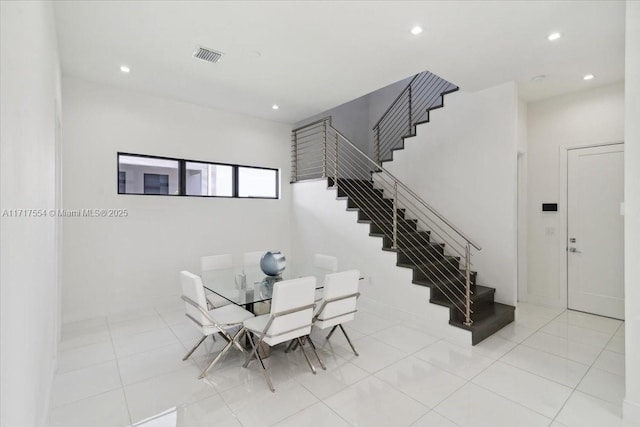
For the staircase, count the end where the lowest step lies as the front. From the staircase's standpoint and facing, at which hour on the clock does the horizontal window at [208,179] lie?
The horizontal window is roughly at 4 o'clock from the staircase.

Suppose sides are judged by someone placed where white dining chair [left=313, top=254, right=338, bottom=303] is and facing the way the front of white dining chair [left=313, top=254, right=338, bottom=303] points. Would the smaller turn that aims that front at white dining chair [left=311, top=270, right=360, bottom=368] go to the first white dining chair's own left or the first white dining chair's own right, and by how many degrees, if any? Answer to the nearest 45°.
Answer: approximately 45° to the first white dining chair's own left

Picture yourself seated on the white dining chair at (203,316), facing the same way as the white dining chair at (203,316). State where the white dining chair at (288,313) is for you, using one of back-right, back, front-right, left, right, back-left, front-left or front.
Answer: right

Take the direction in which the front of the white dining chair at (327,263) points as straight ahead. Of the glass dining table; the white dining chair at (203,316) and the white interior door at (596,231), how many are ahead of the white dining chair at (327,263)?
2

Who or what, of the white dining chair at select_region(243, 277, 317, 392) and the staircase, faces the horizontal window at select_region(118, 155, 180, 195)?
the white dining chair

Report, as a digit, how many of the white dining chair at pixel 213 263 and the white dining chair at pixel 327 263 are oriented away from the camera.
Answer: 0

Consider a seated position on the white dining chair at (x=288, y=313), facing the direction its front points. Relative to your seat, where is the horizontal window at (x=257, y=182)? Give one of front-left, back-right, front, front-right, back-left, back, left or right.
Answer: front-right

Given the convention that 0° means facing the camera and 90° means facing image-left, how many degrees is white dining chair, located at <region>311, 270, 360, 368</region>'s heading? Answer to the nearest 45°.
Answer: approximately 135°

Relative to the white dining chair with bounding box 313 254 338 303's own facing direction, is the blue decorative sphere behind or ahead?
ahead

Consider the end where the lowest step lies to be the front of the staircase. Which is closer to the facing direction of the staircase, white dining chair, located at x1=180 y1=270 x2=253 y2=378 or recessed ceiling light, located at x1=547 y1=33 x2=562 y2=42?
the recessed ceiling light

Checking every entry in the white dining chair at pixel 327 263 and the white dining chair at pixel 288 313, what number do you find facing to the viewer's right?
0

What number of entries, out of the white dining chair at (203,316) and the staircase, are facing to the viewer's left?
0

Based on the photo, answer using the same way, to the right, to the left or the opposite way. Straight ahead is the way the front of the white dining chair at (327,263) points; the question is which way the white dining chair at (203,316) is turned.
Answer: the opposite way

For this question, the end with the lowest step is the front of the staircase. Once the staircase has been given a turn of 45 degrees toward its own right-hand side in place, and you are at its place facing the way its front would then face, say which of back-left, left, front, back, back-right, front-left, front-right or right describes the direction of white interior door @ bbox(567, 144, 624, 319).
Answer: left

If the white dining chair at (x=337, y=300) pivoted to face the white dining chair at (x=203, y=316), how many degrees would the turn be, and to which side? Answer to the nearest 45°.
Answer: approximately 45° to its left

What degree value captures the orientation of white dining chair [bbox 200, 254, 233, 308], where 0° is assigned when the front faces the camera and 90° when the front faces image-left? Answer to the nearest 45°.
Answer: approximately 315°

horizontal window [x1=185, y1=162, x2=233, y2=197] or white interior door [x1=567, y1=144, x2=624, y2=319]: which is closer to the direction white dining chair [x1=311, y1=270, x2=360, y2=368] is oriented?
the horizontal window

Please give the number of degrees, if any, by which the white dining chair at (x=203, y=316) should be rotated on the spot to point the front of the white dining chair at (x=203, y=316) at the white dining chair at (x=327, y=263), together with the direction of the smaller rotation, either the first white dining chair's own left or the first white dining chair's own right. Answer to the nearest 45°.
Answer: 0° — it already faces it

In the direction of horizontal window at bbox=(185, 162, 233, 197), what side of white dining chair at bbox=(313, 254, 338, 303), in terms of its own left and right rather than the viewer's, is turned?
right
